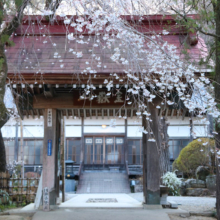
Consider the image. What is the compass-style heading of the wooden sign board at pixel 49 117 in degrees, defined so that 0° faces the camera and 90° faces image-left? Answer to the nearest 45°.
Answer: approximately 0°

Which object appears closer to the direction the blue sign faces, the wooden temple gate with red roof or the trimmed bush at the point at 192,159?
the wooden temple gate with red roof

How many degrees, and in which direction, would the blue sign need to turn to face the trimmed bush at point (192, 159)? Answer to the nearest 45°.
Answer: approximately 135° to its left

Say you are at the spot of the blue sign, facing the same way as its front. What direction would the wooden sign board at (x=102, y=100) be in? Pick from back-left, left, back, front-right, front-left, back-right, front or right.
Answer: left

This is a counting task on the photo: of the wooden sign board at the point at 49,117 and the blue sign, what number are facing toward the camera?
2
